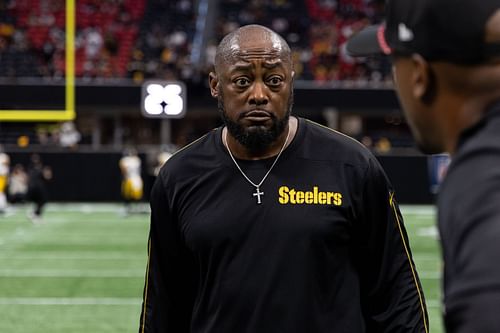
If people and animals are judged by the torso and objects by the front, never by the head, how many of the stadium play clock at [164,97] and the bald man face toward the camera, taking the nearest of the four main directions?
2

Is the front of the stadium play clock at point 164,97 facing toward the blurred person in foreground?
yes

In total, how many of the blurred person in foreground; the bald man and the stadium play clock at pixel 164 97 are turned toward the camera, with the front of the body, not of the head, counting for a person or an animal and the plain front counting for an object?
2

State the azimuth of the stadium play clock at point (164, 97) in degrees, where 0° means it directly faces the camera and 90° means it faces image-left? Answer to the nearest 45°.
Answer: approximately 0°

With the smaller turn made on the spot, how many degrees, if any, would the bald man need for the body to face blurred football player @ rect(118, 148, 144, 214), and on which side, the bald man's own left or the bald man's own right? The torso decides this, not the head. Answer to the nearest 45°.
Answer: approximately 180°

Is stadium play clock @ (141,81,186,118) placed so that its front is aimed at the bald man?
yes

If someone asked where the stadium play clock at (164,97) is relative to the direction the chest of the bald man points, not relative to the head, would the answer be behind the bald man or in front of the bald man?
behind

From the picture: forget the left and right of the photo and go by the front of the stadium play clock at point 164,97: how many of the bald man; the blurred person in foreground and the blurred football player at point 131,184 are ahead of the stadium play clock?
3
